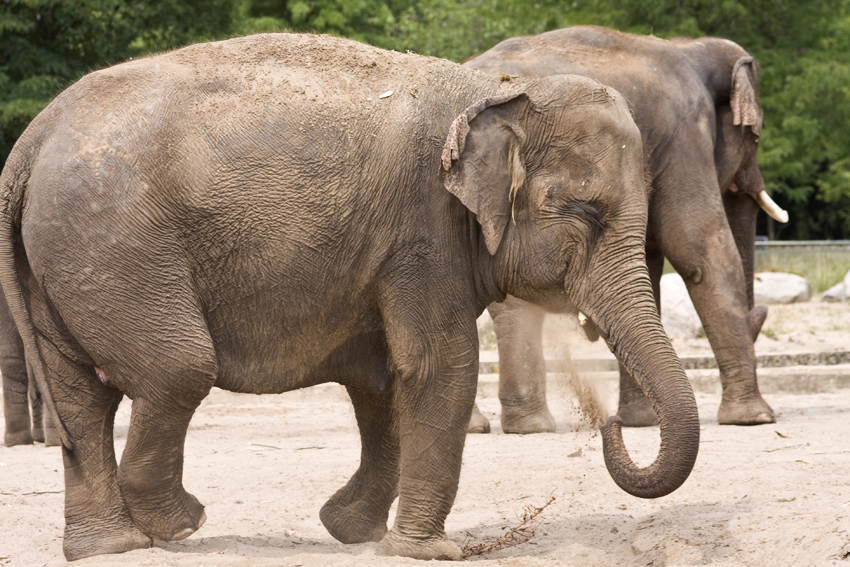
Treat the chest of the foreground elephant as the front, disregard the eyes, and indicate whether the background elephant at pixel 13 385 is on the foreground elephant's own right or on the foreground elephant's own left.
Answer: on the foreground elephant's own left

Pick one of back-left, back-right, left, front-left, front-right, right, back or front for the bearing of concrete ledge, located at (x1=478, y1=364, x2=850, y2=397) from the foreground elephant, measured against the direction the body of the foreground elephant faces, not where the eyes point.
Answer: front-left

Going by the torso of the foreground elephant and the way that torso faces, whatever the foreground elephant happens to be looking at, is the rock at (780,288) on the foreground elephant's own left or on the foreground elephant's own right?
on the foreground elephant's own left

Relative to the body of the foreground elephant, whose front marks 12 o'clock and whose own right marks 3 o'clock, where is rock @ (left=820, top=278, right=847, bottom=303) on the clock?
The rock is roughly at 10 o'clock from the foreground elephant.

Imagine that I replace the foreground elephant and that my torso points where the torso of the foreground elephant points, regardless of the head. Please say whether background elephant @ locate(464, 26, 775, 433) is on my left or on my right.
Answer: on my left

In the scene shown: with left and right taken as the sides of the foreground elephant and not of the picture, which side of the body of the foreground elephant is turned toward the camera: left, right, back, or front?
right

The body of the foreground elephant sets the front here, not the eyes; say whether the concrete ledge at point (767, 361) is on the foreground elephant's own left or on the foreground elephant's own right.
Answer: on the foreground elephant's own left
